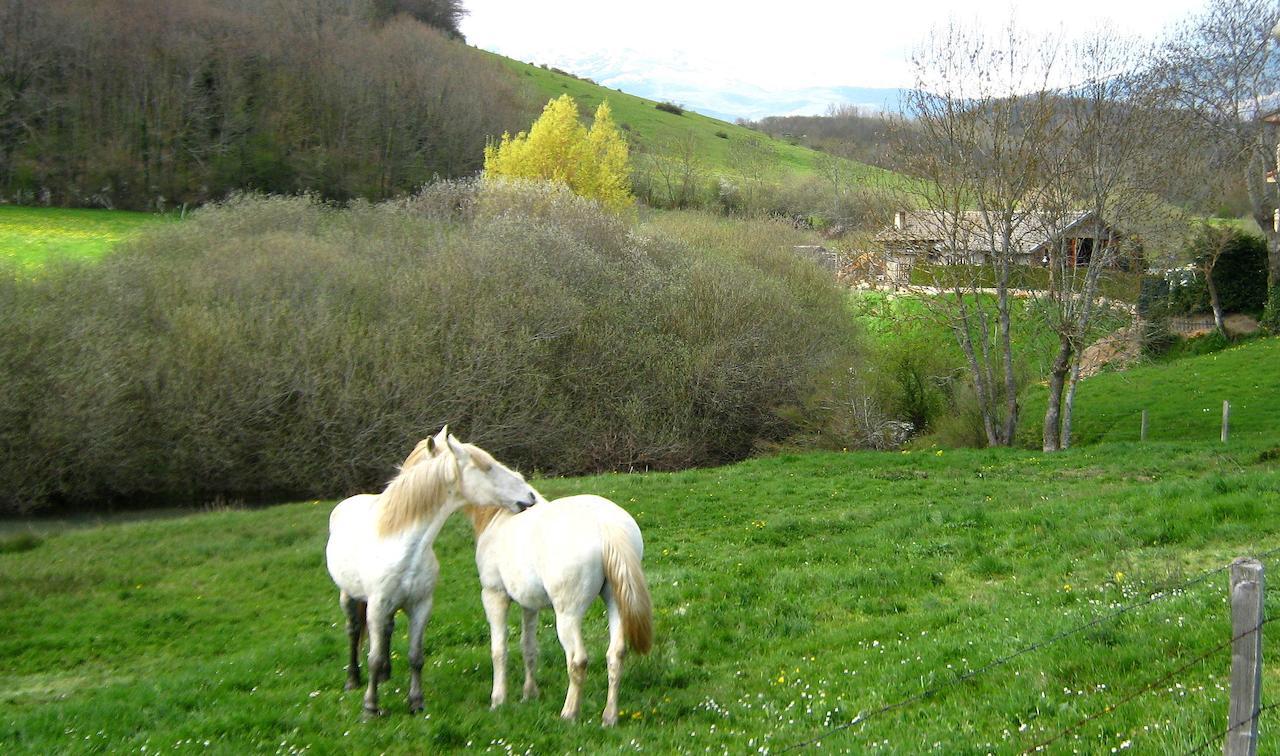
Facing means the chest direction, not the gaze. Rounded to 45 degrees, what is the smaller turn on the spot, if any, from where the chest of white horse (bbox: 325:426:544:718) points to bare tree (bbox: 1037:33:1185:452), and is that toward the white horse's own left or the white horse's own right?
approximately 90° to the white horse's own left

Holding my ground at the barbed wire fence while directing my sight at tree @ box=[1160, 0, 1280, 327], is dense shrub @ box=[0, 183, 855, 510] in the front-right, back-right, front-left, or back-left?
front-left

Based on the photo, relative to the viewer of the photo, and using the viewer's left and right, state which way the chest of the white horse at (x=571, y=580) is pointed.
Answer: facing away from the viewer and to the left of the viewer

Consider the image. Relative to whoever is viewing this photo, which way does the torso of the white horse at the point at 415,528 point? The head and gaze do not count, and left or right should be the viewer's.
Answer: facing the viewer and to the right of the viewer

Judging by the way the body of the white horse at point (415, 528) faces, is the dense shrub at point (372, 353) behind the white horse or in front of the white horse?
behind

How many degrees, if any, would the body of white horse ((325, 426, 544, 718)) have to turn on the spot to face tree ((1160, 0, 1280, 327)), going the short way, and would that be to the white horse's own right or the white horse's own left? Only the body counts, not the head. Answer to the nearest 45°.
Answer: approximately 90° to the white horse's own left

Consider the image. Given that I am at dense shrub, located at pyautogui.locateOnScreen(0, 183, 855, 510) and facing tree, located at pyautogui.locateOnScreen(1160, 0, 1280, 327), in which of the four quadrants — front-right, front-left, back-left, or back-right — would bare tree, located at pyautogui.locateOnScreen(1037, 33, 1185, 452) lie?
front-right

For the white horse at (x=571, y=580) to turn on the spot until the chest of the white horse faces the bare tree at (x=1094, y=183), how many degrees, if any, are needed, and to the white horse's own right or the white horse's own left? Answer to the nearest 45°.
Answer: approximately 90° to the white horse's own right

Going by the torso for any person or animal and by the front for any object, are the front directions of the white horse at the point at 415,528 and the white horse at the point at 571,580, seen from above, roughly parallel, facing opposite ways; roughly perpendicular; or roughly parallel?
roughly parallel, facing opposite ways

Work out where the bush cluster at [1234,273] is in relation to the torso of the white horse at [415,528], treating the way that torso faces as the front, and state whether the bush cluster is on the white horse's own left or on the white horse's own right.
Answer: on the white horse's own left

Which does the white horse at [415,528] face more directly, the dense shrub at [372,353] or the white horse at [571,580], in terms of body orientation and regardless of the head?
the white horse

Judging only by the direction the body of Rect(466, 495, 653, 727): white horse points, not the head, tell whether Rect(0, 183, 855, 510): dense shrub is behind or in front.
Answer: in front
